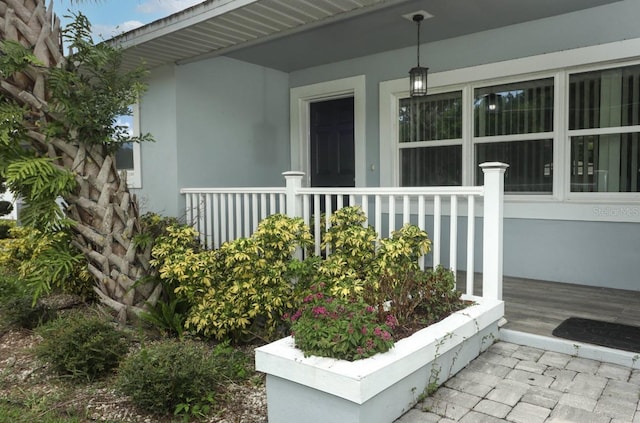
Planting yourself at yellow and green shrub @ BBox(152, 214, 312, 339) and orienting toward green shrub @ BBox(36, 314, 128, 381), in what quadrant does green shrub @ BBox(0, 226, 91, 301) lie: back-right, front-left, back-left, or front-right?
front-right

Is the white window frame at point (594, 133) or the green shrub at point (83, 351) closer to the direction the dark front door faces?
the green shrub

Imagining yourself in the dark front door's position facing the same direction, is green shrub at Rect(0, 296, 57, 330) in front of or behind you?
in front

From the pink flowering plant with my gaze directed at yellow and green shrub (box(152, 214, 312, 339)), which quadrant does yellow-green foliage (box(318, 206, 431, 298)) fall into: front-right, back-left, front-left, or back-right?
front-right

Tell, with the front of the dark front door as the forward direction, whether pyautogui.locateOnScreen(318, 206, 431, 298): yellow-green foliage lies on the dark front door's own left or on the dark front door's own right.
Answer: on the dark front door's own left

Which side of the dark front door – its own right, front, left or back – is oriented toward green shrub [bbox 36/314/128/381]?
front

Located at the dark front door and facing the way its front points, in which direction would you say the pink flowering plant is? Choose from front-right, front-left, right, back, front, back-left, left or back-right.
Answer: front-left

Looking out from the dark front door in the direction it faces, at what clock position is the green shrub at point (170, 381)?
The green shrub is roughly at 11 o'clock from the dark front door.

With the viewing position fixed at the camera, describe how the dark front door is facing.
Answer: facing the viewer and to the left of the viewer

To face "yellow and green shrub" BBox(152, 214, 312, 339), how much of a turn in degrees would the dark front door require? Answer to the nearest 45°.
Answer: approximately 45° to its left

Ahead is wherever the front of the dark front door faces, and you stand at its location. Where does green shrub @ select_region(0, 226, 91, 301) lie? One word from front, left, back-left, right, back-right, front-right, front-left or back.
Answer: front

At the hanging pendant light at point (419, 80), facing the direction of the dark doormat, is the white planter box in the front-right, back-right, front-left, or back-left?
front-right

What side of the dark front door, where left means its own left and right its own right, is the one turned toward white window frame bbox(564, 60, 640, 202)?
left

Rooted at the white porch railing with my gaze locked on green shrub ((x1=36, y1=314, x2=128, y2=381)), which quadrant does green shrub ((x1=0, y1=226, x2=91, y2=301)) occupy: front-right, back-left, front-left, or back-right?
front-right
